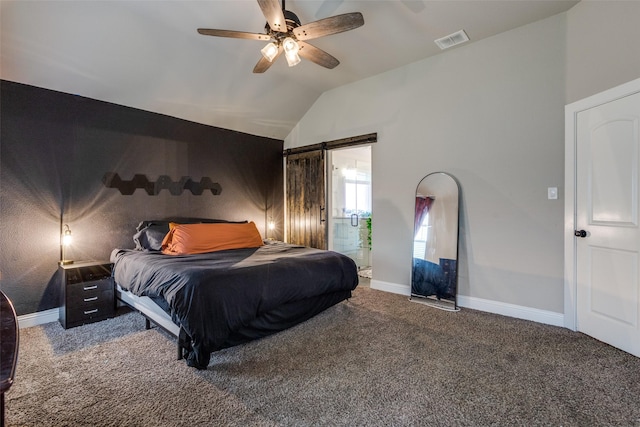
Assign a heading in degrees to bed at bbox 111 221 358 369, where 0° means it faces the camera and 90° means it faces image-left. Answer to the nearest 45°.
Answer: approximately 315°

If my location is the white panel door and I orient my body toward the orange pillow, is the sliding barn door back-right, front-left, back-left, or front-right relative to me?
front-right

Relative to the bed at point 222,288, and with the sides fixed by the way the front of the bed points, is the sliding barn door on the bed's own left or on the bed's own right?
on the bed's own left
